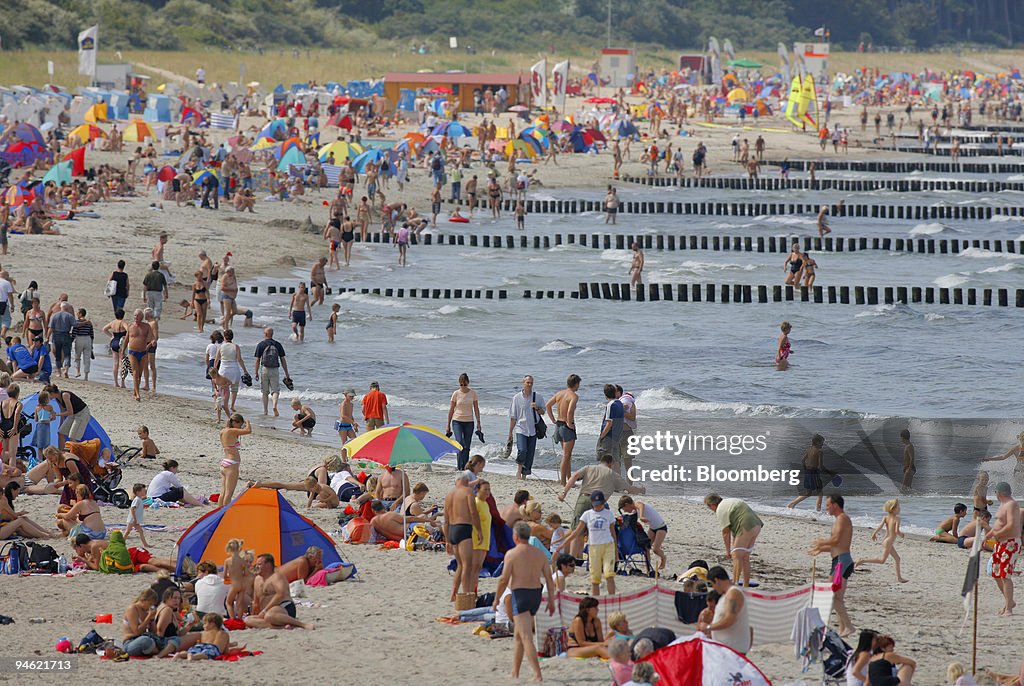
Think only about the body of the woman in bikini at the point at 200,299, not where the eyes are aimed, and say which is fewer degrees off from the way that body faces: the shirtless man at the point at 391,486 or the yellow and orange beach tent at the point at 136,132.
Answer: the shirtless man

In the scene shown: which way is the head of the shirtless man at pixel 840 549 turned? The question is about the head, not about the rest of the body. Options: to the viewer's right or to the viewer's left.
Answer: to the viewer's left

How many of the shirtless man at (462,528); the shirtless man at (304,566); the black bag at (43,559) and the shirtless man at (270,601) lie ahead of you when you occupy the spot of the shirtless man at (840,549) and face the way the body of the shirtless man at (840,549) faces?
4

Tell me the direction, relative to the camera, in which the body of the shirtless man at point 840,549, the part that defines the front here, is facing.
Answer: to the viewer's left

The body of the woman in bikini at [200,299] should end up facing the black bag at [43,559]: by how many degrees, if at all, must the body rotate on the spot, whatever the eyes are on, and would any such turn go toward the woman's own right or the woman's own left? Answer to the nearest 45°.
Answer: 0° — they already face it

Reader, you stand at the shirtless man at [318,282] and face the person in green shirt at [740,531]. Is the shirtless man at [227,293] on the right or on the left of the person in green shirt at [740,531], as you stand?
right

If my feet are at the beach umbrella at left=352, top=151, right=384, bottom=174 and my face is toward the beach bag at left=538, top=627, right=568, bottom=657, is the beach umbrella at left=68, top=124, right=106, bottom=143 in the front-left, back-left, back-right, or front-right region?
back-right

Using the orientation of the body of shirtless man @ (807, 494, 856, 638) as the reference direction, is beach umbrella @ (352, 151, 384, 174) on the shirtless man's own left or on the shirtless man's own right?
on the shirtless man's own right

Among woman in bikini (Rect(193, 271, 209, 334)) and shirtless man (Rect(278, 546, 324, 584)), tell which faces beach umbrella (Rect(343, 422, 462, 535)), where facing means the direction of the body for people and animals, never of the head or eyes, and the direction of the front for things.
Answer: the woman in bikini

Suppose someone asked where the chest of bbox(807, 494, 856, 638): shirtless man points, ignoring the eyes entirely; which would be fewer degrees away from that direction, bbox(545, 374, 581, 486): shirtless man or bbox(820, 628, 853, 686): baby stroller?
the shirtless man
